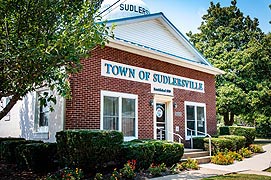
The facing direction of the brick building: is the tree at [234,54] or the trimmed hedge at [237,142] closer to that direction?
the trimmed hedge

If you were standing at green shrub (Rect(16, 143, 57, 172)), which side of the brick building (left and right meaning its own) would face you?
right

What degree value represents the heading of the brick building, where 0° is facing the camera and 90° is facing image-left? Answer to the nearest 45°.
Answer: approximately 315°

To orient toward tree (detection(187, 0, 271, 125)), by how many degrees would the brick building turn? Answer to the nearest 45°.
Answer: approximately 90° to its left

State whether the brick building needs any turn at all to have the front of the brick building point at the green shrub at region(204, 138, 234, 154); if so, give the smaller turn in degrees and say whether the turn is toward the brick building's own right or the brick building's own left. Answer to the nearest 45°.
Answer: approximately 45° to the brick building's own left
